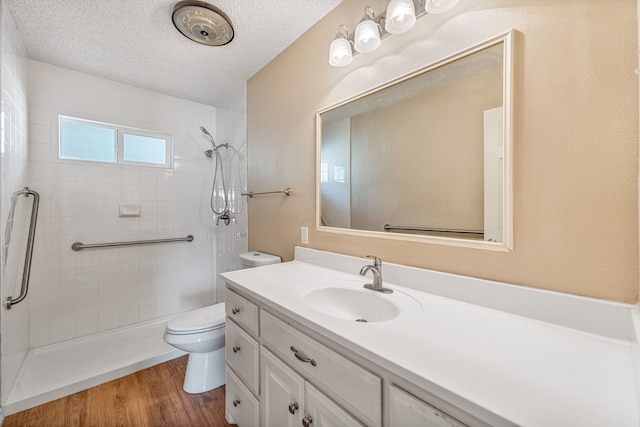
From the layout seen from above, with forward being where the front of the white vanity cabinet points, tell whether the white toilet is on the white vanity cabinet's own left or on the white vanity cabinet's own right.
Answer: on the white vanity cabinet's own right

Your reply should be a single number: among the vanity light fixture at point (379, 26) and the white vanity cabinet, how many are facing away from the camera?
0

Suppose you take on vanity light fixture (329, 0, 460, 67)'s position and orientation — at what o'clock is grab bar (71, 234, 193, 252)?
The grab bar is roughly at 2 o'clock from the vanity light fixture.

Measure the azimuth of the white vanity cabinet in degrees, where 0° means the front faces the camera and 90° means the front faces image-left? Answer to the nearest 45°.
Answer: approximately 45°
